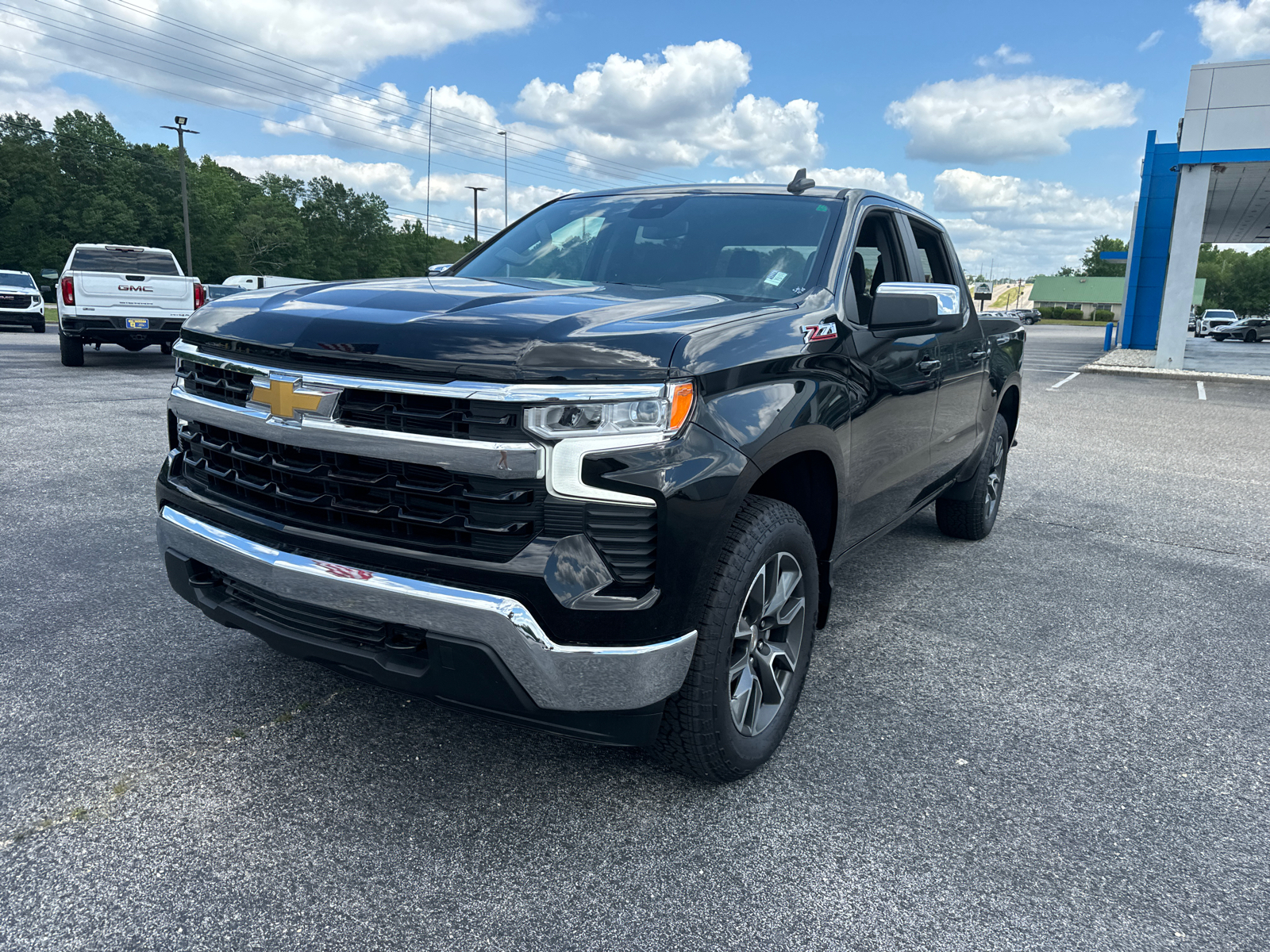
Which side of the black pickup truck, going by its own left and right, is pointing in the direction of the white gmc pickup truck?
right

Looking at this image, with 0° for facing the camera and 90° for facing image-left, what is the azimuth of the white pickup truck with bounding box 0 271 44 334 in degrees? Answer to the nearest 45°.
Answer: approximately 0°

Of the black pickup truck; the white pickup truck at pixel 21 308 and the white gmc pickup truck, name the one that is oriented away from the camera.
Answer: the white gmc pickup truck

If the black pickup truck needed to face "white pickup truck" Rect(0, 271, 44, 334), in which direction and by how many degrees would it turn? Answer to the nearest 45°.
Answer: approximately 90° to its right

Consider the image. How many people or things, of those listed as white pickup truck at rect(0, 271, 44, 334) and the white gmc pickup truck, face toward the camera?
1

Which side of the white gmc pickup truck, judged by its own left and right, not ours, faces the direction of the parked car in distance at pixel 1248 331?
right

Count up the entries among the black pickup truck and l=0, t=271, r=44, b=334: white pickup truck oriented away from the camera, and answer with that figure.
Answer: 0

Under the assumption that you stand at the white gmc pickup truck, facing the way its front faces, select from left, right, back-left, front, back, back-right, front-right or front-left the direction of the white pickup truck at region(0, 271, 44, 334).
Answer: front

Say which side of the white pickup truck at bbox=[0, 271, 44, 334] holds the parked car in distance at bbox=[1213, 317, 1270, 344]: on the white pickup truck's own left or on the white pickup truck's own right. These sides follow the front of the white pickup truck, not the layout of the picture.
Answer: on the white pickup truck's own left

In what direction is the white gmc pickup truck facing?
away from the camera

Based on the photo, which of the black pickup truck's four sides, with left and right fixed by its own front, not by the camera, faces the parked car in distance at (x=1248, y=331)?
back

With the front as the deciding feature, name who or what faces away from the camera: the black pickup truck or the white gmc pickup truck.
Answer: the white gmc pickup truck

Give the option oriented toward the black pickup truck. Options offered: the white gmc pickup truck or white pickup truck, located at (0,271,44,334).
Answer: the white pickup truck

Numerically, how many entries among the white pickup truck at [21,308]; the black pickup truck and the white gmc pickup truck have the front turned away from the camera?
1

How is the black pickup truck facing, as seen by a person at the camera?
facing the viewer and to the left of the viewer
